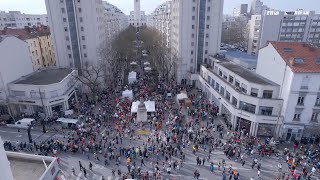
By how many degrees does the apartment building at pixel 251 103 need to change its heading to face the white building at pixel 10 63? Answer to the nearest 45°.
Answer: approximately 45° to its right

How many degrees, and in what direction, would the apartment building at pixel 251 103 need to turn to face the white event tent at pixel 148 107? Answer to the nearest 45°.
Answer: approximately 45° to its right

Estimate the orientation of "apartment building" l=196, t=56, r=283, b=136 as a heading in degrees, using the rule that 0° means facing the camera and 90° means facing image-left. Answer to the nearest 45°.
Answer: approximately 45°

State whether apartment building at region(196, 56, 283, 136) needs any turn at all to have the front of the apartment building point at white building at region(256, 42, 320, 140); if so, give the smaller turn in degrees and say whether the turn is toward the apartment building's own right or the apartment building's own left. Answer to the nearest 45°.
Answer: approximately 135° to the apartment building's own left

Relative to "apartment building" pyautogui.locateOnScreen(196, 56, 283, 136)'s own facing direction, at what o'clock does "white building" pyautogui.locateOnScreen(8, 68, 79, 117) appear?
The white building is roughly at 1 o'clock from the apartment building.
